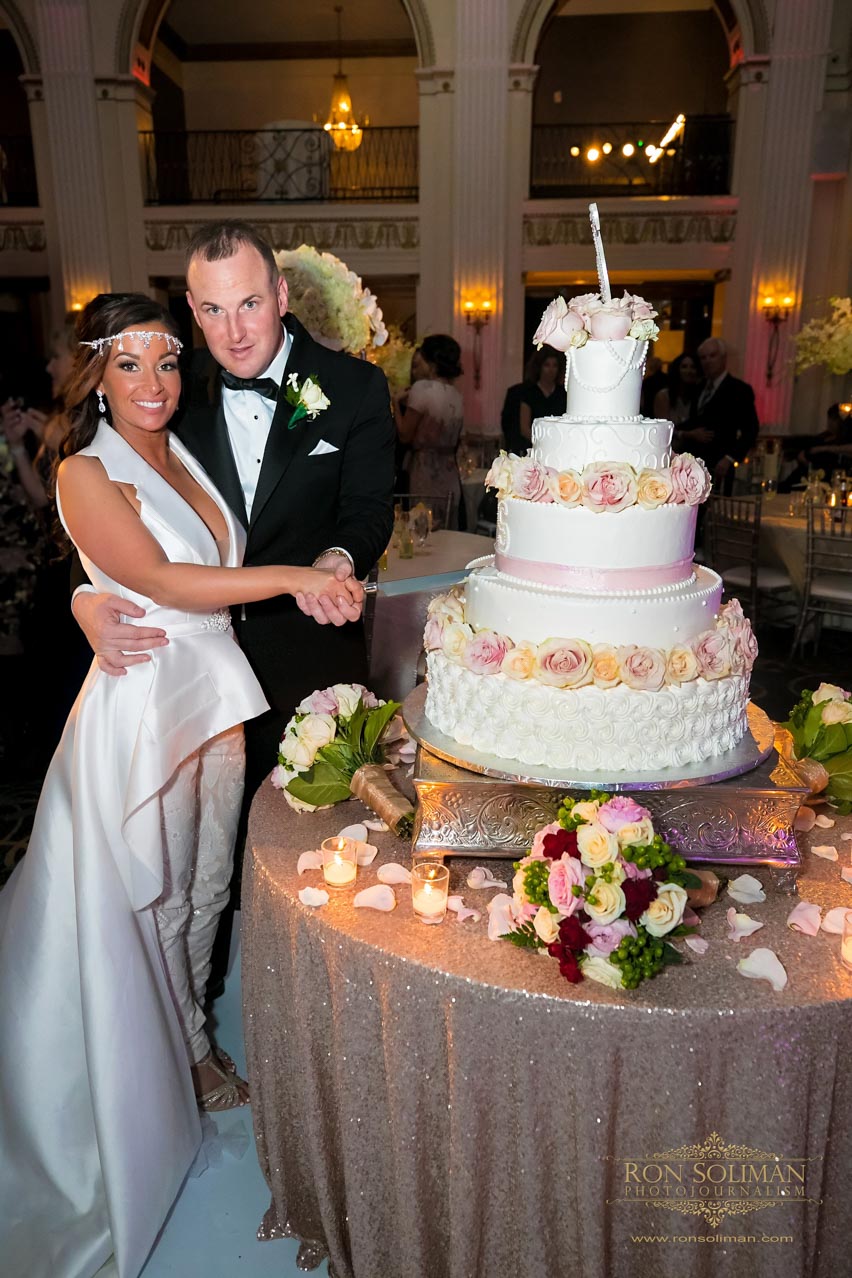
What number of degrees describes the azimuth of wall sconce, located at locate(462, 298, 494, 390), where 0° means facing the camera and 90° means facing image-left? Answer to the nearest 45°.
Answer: approximately 0°

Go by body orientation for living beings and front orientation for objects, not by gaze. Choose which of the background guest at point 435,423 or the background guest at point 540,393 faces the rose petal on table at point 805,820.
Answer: the background guest at point 540,393

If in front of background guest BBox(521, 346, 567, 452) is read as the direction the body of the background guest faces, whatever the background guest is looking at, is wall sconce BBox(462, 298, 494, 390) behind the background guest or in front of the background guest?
behind

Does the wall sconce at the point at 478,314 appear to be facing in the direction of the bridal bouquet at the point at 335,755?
yes

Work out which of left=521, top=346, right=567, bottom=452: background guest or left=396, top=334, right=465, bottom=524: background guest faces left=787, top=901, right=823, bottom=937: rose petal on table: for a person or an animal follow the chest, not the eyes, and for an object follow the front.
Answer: left=521, top=346, right=567, bottom=452: background guest

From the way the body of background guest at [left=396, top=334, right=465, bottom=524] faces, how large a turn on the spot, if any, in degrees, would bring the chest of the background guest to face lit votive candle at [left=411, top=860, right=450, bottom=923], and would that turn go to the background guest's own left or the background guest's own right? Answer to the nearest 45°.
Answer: approximately 135° to the background guest's own left

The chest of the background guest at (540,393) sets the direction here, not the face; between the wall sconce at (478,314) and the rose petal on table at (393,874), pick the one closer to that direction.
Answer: the rose petal on table

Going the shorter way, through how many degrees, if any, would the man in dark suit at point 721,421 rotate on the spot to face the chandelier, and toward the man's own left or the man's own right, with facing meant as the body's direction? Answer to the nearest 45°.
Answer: approximately 90° to the man's own right

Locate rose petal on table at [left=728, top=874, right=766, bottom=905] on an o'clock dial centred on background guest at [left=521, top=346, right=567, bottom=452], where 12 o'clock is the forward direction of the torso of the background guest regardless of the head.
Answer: The rose petal on table is roughly at 12 o'clock from the background guest.
